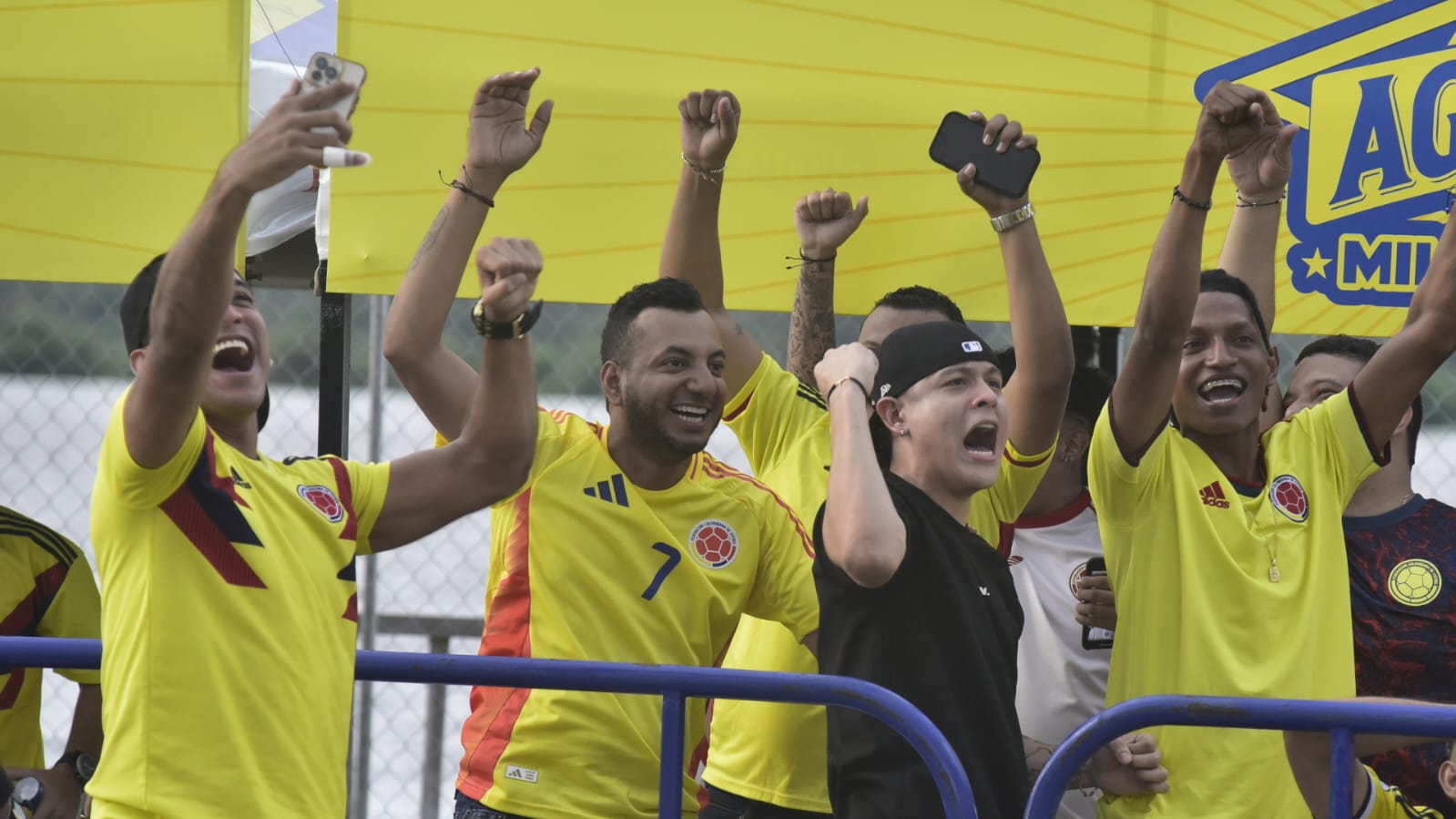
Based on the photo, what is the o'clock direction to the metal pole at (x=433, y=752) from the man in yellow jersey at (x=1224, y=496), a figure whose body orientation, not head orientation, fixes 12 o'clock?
The metal pole is roughly at 4 o'clock from the man in yellow jersey.

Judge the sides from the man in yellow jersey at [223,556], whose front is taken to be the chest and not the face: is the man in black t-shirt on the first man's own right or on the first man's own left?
on the first man's own left

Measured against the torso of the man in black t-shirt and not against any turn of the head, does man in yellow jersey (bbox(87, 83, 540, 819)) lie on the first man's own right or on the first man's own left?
on the first man's own right

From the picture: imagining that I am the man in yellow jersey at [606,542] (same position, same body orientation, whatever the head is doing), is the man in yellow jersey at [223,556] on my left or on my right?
on my right

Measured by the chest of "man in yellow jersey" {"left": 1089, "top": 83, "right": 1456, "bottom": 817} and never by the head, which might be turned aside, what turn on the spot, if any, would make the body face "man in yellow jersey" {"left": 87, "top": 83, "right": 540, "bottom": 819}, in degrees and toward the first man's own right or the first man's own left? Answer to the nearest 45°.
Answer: approximately 45° to the first man's own right

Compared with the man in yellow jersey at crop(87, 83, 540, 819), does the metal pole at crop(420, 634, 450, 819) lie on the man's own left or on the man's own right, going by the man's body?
on the man's own left

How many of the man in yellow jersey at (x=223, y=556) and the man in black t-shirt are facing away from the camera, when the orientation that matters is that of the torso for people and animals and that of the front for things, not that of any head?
0

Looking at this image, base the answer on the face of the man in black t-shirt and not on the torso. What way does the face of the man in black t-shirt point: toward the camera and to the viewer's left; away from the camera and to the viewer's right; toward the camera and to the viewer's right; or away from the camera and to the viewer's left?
toward the camera and to the viewer's right

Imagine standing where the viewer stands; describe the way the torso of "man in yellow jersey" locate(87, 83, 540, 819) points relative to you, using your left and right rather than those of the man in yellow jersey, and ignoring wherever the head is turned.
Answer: facing the viewer and to the right of the viewer

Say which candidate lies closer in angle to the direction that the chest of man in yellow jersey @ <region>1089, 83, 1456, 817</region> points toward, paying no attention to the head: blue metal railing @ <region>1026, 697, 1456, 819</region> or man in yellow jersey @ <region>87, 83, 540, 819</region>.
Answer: the blue metal railing

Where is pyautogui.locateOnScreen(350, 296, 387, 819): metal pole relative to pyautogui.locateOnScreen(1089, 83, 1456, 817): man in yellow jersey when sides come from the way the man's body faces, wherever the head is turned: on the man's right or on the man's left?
on the man's right

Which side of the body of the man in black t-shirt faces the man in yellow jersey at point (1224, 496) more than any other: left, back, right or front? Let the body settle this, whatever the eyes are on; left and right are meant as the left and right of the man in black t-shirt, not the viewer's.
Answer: left
